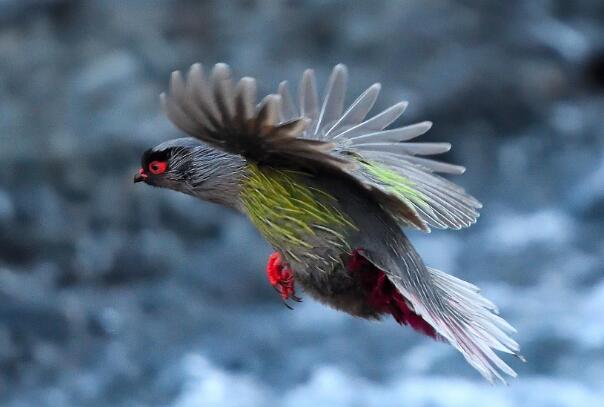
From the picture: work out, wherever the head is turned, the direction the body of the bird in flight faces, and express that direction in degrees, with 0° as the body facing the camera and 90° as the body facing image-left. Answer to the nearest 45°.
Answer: approximately 90°
